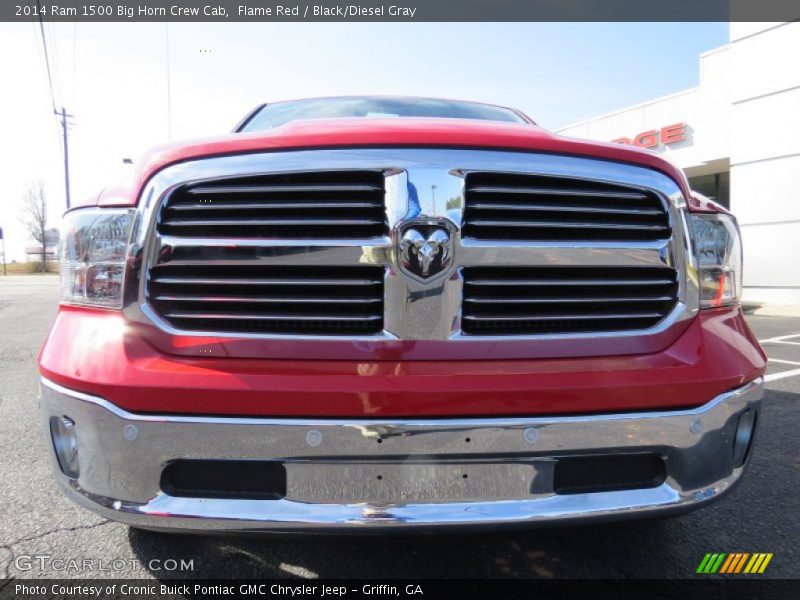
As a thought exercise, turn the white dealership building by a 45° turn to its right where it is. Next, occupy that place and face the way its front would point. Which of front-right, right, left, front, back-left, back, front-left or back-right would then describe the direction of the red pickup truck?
left

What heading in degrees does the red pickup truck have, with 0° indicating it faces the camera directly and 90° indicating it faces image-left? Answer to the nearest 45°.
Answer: approximately 0°
